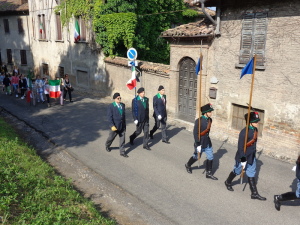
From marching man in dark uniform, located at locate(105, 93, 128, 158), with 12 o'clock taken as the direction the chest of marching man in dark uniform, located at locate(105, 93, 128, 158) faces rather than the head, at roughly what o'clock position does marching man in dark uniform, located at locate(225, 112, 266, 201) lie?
marching man in dark uniform, located at locate(225, 112, 266, 201) is roughly at 12 o'clock from marching man in dark uniform, located at locate(105, 93, 128, 158).

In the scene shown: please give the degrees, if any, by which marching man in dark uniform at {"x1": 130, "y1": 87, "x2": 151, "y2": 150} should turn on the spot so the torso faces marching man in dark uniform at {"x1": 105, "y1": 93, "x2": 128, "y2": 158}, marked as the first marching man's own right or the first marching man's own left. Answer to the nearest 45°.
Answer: approximately 90° to the first marching man's own right

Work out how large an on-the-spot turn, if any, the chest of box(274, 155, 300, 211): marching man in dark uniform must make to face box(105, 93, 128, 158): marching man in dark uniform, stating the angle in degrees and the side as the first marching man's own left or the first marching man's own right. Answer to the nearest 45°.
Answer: approximately 180°

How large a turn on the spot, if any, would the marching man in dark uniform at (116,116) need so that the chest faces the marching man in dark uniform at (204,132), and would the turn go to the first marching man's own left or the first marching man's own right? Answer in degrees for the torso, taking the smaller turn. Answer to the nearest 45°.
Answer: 0° — they already face them

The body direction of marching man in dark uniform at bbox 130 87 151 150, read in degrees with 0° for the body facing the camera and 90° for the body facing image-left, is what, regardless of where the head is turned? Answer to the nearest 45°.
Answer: approximately 315°

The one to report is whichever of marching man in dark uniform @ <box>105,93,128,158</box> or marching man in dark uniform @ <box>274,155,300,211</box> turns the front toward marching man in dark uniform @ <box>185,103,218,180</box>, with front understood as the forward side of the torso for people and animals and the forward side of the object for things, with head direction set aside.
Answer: marching man in dark uniform @ <box>105,93,128,158</box>

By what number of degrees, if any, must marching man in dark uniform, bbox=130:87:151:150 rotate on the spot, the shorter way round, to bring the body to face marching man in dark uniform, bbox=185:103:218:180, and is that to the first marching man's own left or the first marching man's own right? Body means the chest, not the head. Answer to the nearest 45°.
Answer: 0° — they already face them

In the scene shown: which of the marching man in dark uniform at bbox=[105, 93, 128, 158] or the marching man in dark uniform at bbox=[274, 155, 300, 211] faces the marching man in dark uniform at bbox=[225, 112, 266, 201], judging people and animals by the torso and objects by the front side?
the marching man in dark uniform at bbox=[105, 93, 128, 158]

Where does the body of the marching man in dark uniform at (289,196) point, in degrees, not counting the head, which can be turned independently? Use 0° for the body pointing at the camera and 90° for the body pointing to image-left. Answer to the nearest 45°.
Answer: approximately 270°

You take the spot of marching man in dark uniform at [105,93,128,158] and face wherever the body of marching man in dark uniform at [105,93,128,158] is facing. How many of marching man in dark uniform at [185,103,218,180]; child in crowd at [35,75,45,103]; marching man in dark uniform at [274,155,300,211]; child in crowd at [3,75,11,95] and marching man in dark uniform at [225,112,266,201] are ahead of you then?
3

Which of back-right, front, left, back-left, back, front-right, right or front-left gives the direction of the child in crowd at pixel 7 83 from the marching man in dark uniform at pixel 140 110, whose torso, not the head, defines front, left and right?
back

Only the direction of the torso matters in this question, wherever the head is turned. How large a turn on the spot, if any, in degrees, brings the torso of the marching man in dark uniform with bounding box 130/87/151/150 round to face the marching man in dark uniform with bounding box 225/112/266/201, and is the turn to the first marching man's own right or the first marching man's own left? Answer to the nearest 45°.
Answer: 0° — they already face them

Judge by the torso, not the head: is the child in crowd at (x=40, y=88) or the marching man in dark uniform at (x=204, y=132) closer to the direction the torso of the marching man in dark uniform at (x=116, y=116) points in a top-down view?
the marching man in dark uniform
